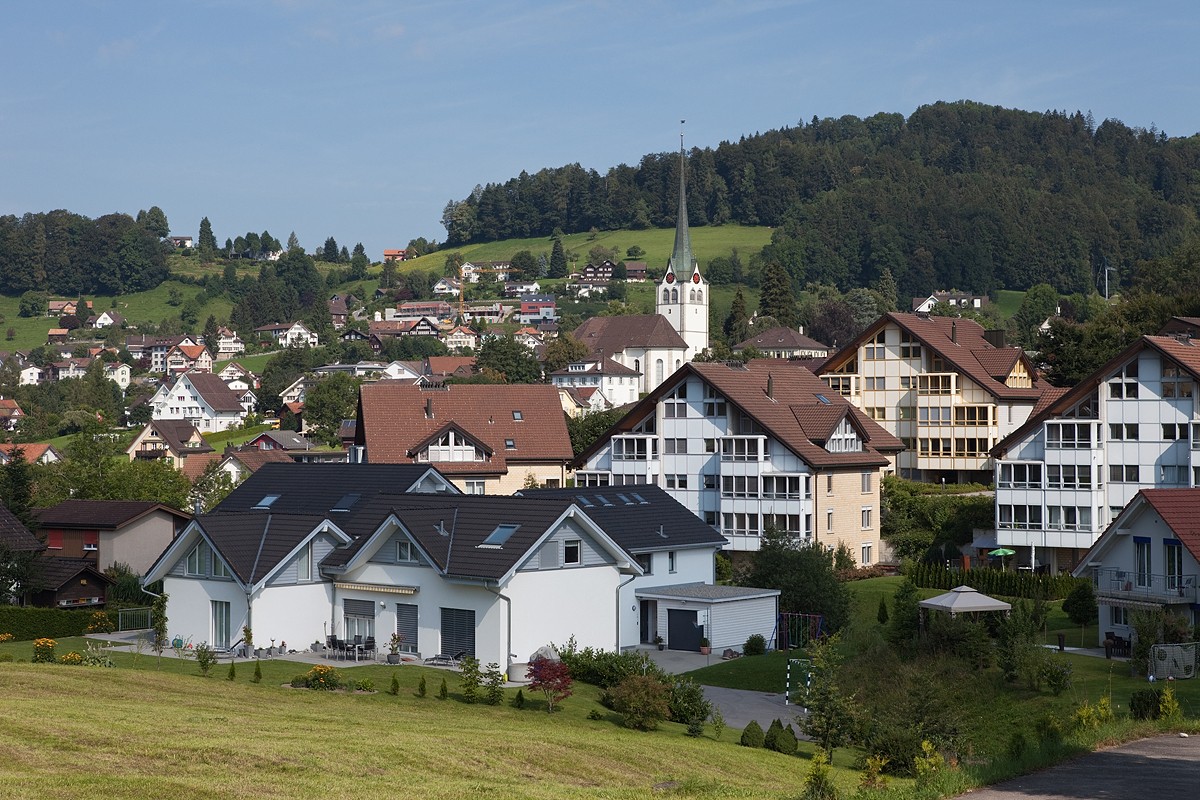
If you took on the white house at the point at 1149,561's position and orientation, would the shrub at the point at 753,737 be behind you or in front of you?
in front

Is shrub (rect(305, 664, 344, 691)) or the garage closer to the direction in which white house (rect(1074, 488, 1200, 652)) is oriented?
the shrub

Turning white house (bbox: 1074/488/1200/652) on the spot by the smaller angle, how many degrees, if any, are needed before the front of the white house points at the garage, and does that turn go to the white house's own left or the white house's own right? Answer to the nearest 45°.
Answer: approximately 45° to the white house's own right

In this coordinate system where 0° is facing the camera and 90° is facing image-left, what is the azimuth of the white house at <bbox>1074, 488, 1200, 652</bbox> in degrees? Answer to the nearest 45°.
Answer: approximately 45°

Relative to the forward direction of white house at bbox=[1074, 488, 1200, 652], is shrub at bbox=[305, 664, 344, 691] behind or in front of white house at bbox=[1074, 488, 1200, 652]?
in front

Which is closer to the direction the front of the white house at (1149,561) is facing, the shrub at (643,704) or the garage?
the shrub
